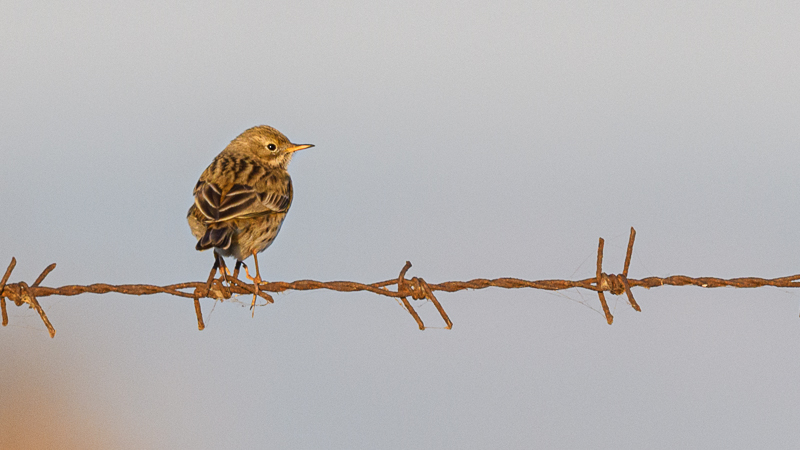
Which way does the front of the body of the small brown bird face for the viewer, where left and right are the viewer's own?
facing away from the viewer and to the right of the viewer
